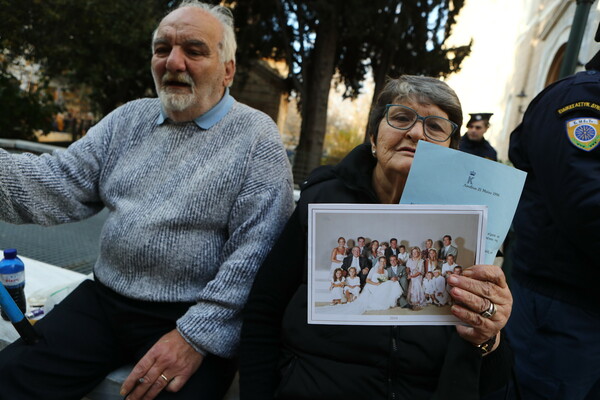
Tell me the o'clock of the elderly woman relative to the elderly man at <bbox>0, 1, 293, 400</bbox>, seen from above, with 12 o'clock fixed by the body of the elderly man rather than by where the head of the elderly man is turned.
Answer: The elderly woman is roughly at 9 o'clock from the elderly man.

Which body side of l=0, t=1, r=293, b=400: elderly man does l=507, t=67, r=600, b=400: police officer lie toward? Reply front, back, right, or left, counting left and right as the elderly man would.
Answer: left

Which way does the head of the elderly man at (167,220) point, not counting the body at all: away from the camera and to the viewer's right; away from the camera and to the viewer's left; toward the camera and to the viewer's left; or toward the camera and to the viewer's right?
toward the camera and to the viewer's left

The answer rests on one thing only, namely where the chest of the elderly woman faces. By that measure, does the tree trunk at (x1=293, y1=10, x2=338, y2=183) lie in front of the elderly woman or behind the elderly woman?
behind

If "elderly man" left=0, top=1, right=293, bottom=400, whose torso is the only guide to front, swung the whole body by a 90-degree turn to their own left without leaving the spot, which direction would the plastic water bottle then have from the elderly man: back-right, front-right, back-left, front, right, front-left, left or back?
back

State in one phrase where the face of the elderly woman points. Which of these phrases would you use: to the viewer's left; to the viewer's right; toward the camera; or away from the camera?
toward the camera

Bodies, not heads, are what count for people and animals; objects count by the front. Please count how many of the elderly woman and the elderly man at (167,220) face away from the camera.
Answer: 0

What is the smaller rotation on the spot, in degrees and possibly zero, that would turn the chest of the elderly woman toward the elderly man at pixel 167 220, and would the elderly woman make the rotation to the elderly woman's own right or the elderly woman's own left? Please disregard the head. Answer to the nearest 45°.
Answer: approximately 90° to the elderly woman's own right

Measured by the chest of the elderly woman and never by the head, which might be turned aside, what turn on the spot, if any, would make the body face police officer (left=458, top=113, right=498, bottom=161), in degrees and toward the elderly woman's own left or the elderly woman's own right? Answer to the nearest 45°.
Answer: approximately 180°

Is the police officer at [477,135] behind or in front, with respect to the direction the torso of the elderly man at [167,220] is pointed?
behind

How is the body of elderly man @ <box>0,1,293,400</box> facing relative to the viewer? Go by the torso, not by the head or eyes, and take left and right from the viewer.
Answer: facing the viewer and to the left of the viewer

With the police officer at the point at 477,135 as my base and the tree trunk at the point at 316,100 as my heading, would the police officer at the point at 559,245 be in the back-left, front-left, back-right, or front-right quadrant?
back-left

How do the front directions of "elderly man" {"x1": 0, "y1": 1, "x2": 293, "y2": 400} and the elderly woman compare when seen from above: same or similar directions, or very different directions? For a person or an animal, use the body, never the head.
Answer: same or similar directions

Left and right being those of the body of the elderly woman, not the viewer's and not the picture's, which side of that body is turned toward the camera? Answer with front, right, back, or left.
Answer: front
